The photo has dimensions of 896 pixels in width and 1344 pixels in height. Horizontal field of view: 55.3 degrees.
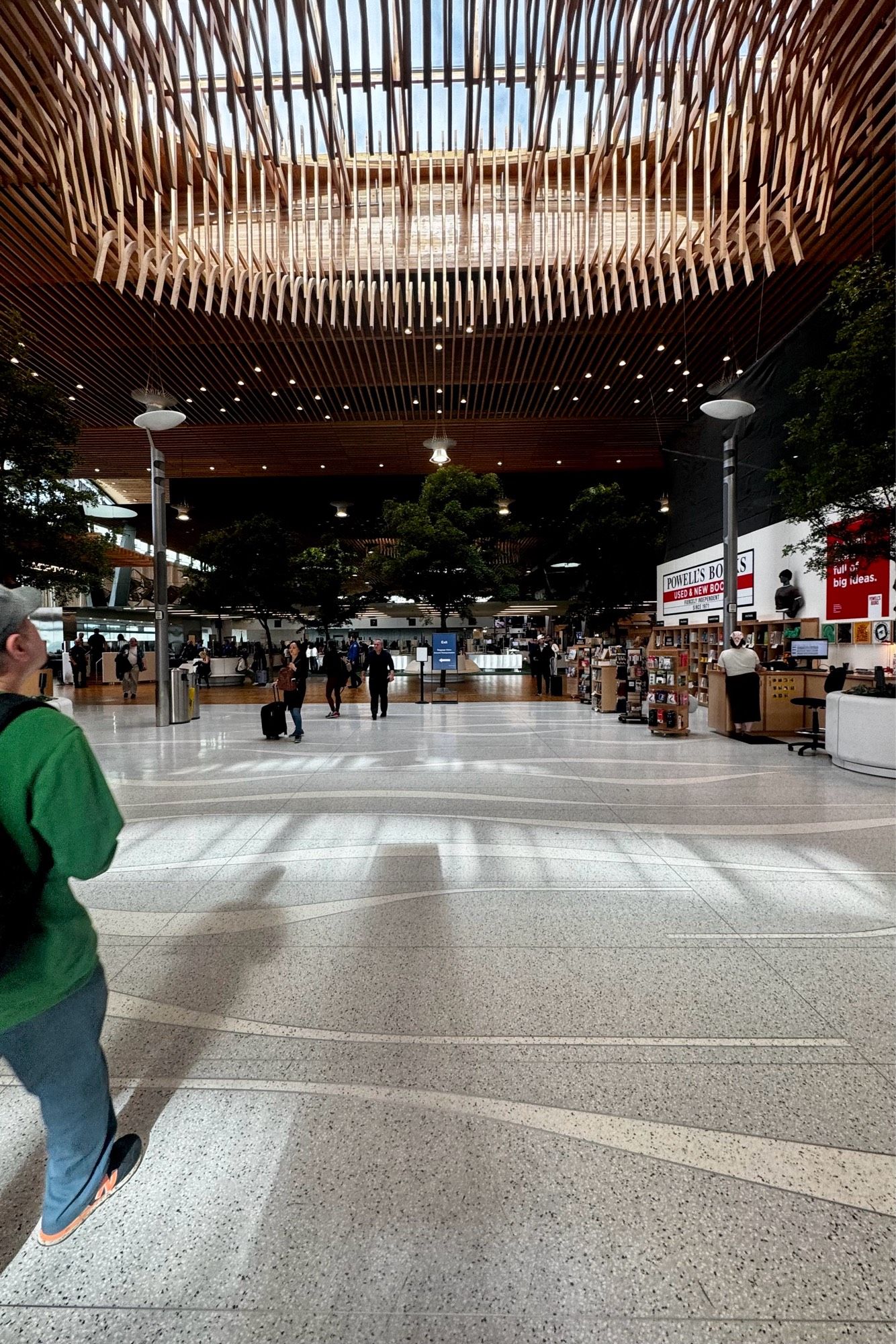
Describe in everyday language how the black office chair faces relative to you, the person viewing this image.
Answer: facing to the left of the viewer

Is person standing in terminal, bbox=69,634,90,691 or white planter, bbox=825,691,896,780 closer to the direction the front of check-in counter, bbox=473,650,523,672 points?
the white planter

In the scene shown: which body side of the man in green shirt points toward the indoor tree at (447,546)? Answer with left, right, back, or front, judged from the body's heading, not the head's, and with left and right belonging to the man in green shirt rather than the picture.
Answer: front

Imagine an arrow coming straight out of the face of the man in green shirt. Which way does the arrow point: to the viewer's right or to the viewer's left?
to the viewer's right

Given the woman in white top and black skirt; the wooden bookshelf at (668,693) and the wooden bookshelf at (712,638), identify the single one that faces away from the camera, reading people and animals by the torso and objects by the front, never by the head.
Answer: the woman in white top and black skirt

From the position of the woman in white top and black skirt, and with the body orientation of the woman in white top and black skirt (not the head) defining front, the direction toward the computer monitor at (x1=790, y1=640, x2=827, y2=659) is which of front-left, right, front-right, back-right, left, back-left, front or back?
front-right

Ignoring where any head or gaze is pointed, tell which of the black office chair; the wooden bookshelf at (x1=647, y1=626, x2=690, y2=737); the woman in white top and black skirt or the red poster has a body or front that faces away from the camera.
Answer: the woman in white top and black skirt

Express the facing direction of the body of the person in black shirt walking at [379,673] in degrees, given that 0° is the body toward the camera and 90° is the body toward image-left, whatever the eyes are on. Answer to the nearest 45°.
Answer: approximately 0°

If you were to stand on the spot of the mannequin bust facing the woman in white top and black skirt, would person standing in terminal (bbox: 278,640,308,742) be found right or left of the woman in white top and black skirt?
right

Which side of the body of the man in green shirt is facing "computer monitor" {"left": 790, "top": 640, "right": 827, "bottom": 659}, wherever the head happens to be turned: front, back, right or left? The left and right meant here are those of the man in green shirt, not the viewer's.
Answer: front

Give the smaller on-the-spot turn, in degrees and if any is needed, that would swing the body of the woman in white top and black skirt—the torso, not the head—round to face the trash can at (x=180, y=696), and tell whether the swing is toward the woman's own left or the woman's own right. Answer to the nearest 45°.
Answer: approximately 90° to the woman's own left

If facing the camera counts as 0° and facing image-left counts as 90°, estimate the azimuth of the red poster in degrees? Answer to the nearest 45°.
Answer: approximately 45°
